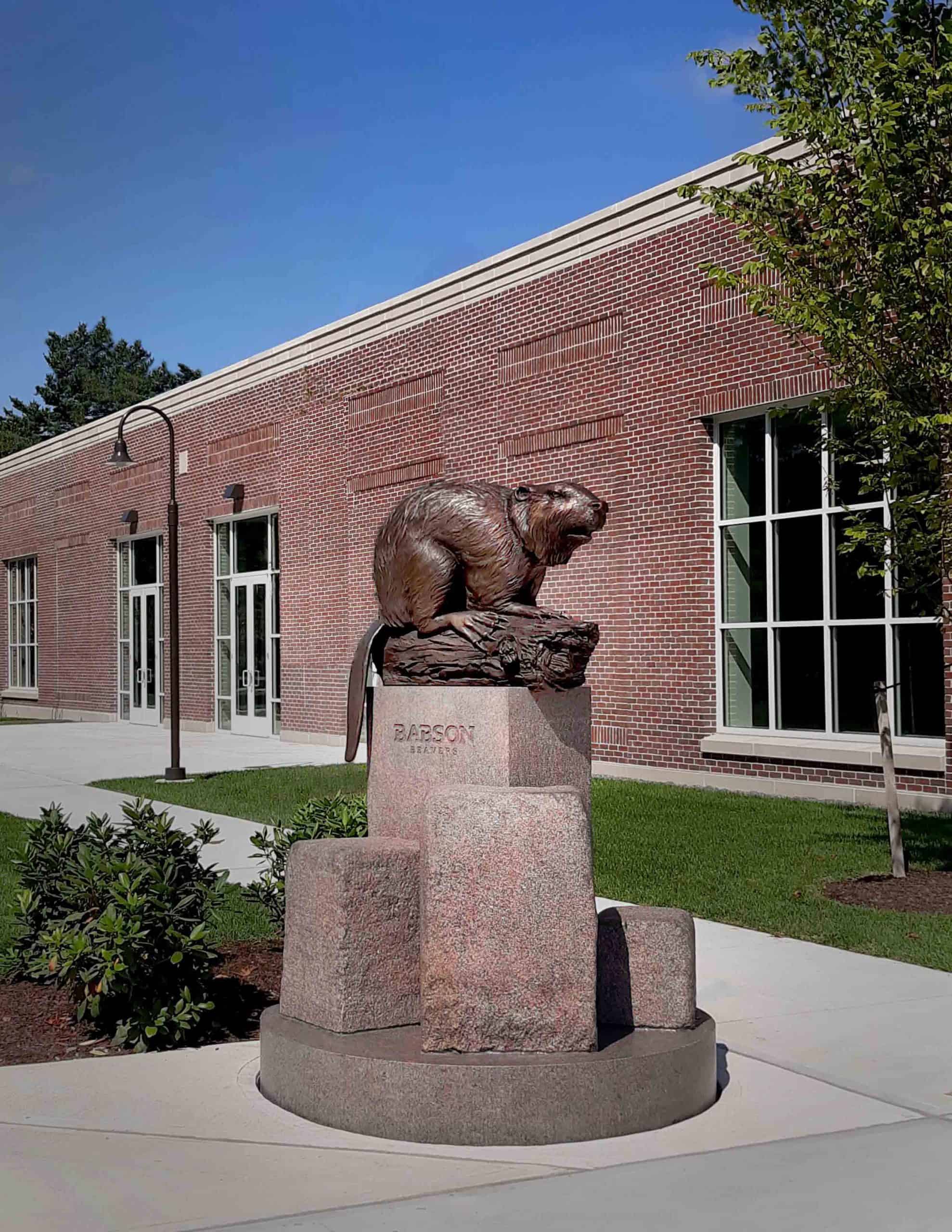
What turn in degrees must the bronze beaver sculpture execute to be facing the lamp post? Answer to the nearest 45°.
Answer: approximately 90° to its left

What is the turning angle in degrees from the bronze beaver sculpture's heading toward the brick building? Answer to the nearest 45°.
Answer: approximately 90° to its left

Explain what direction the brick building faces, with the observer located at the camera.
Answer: facing the viewer and to the left of the viewer

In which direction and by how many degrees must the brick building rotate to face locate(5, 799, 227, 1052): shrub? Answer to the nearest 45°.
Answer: approximately 45° to its left

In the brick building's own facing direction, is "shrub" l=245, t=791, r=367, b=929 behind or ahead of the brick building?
ahead

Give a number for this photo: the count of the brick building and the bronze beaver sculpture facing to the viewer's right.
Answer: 1

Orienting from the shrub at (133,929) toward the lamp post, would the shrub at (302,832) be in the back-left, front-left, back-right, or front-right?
front-right

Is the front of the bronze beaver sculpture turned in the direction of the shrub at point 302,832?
no

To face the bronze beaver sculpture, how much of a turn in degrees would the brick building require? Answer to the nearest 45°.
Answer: approximately 45° to its left

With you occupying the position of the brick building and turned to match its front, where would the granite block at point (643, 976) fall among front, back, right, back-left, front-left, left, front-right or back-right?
front-left

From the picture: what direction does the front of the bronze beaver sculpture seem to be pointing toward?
to the viewer's right
